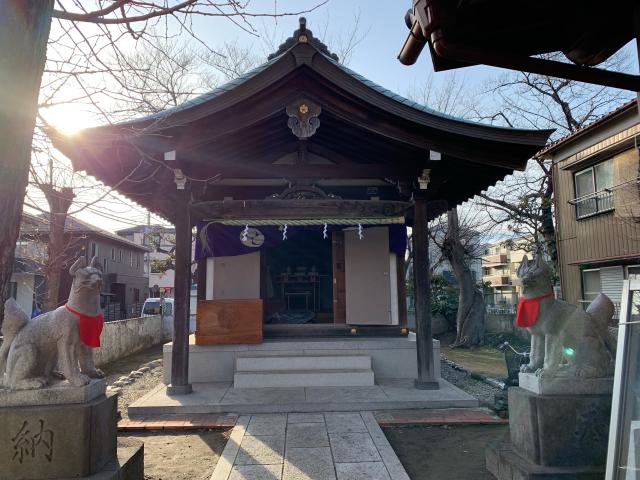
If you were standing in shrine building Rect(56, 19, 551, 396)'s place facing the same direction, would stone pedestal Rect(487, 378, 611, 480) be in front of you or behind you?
in front

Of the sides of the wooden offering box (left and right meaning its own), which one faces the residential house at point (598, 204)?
left

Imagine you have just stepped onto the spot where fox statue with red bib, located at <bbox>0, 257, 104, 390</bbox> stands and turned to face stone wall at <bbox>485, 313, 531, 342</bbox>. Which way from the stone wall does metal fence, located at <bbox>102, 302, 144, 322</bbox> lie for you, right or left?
left

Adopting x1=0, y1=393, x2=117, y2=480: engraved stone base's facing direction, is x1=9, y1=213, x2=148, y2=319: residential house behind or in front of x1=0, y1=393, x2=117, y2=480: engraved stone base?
behind

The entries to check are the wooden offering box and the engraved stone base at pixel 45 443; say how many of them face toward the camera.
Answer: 2

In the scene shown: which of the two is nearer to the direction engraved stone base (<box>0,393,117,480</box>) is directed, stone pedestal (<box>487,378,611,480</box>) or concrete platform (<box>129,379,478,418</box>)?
the stone pedestal

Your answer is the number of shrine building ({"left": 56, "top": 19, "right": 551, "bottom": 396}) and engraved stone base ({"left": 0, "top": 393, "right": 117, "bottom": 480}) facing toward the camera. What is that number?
2

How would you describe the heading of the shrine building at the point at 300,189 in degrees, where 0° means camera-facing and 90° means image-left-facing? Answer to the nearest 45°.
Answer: approximately 0°

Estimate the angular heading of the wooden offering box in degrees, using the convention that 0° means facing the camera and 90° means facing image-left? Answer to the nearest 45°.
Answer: approximately 0°

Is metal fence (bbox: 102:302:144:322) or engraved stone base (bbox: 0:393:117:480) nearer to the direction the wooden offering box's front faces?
the engraved stone base

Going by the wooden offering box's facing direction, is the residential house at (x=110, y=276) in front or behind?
behind
